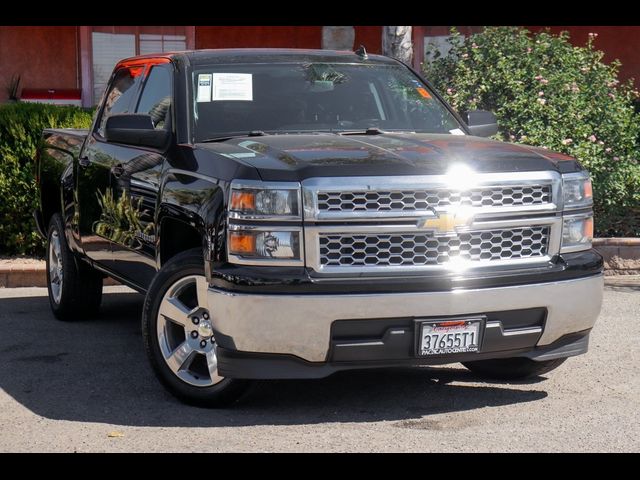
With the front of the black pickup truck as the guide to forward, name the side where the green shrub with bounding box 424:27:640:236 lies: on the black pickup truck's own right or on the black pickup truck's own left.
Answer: on the black pickup truck's own left

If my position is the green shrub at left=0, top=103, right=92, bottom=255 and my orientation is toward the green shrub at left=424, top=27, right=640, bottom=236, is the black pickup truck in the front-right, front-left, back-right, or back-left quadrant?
front-right

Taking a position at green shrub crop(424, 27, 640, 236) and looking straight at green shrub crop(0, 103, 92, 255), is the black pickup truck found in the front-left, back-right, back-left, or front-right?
front-left

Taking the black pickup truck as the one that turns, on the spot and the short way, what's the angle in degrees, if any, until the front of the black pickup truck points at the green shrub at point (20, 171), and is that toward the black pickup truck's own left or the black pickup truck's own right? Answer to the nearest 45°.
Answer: approximately 180°

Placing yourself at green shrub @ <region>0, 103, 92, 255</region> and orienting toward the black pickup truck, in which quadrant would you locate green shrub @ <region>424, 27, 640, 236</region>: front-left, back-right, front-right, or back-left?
front-left

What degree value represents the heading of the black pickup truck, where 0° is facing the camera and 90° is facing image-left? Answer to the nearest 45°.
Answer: approximately 315°
